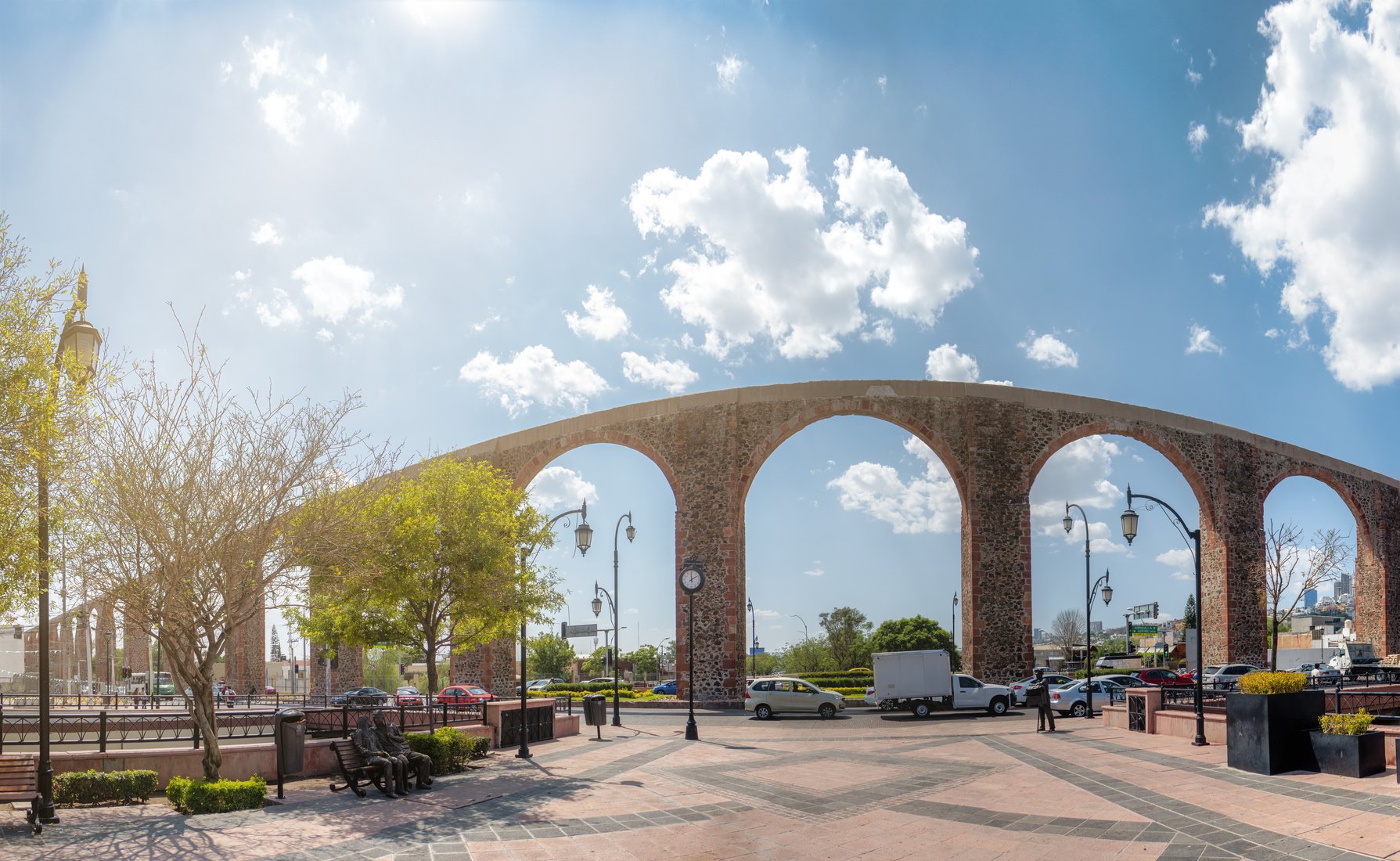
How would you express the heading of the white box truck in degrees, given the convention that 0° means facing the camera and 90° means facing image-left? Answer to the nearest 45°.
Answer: approximately 270°
